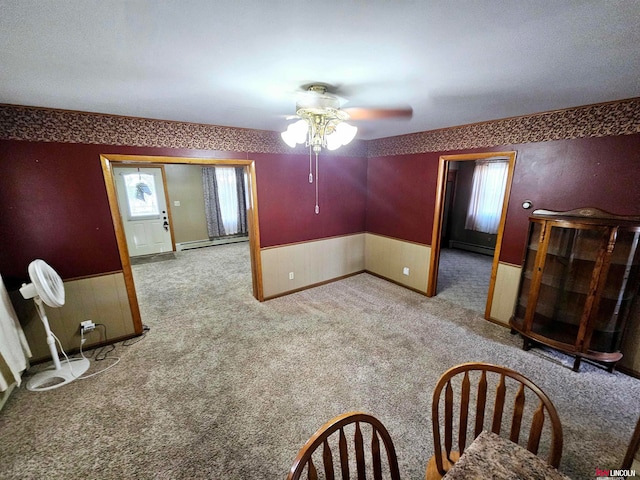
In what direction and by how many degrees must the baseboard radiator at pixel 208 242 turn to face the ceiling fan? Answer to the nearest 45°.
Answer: approximately 45° to its right

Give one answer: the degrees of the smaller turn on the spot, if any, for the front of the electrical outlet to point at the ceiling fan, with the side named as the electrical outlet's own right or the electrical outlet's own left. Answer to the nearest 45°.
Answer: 0° — it already faces it

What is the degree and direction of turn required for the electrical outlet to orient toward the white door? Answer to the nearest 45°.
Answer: approximately 135° to its left

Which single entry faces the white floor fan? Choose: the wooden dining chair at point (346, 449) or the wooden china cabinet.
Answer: the wooden china cabinet

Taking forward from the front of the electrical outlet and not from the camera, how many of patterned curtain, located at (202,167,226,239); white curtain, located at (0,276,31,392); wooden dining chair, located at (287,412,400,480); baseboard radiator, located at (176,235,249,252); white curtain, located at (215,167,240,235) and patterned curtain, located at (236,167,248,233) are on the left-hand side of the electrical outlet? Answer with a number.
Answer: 4

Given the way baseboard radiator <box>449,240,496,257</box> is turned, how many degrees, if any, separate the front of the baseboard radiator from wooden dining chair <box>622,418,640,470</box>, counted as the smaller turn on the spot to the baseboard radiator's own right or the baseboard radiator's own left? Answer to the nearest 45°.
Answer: approximately 45° to the baseboard radiator's own left
